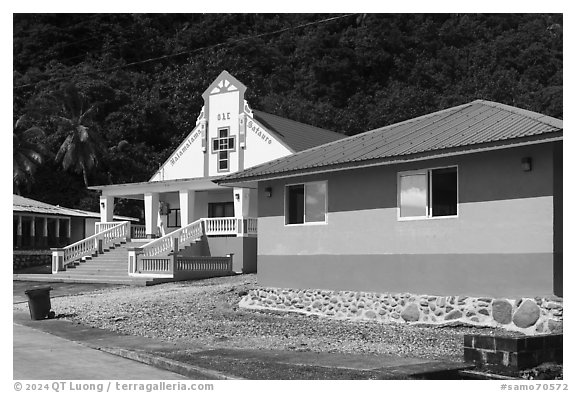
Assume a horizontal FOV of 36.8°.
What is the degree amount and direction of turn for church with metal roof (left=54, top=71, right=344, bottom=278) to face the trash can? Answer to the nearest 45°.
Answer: approximately 45° to its left

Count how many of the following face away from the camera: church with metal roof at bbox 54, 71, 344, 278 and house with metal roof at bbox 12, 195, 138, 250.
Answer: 0

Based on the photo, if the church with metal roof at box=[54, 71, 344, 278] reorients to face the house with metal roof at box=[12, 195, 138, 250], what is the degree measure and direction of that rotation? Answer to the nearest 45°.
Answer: approximately 90° to its right

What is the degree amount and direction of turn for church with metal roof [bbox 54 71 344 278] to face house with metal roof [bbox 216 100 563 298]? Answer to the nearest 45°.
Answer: approximately 45° to its left

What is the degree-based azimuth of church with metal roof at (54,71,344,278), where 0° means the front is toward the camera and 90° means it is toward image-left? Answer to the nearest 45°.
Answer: approximately 45°

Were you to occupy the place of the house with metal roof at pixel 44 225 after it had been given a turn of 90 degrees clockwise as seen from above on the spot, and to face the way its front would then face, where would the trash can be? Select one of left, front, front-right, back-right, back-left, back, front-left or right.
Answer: front-left
